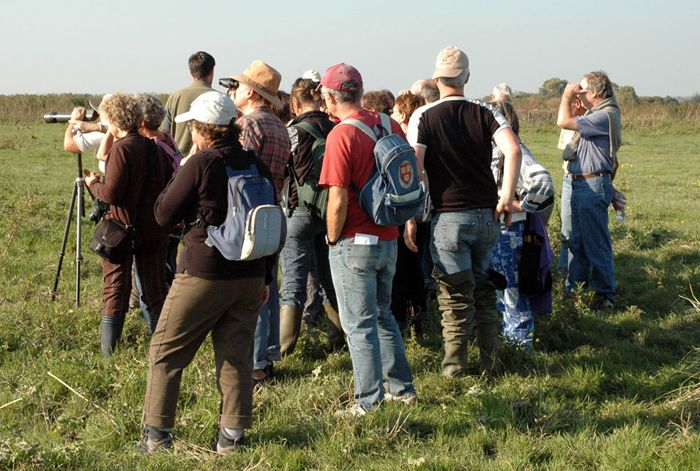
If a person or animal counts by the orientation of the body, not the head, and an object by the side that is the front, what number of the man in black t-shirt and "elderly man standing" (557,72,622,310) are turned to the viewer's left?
1

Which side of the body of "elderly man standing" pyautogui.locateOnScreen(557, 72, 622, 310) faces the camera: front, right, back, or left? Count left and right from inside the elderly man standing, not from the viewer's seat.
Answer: left

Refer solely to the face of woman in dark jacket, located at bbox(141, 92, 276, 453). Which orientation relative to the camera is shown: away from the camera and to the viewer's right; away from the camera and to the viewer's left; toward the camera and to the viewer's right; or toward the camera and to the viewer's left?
away from the camera and to the viewer's left

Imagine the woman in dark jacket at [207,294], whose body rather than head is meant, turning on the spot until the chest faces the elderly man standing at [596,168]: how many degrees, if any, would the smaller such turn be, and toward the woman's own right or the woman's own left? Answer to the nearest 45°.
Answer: approximately 90° to the woman's own right

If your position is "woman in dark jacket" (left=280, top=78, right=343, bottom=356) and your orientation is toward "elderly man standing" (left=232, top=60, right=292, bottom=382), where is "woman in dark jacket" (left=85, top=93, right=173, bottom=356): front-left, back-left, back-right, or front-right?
front-right

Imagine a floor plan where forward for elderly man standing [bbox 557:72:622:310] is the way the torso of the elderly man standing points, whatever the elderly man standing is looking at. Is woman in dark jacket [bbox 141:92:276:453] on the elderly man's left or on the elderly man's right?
on the elderly man's left

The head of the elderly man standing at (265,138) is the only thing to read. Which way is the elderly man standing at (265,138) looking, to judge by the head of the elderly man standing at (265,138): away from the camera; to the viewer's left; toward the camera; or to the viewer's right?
to the viewer's left

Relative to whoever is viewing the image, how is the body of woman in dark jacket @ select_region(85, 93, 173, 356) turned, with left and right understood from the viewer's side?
facing away from the viewer and to the left of the viewer

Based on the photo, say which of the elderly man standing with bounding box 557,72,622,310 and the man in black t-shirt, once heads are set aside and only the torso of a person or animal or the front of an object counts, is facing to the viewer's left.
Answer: the elderly man standing

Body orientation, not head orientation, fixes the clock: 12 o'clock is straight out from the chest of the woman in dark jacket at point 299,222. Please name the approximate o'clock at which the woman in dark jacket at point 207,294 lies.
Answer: the woman in dark jacket at point 207,294 is roughly at 8 o'clock from the woman in dark jacket at point 299,222.

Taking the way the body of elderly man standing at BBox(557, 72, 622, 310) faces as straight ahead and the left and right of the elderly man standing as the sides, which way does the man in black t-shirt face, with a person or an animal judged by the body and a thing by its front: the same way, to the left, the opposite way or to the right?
to the right

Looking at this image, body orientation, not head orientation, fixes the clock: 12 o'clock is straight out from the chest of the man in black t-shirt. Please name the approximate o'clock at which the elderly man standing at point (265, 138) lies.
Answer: The elderly man standing is roughly at 9 o'clock from the man in black t-shirt.

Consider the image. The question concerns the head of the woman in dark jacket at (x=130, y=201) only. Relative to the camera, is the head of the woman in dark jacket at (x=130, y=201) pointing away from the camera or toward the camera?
away from the camera

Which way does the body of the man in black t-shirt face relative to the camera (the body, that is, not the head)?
away from the camera

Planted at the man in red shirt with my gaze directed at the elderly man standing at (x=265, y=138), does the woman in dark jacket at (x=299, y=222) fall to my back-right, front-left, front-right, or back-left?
front-right
